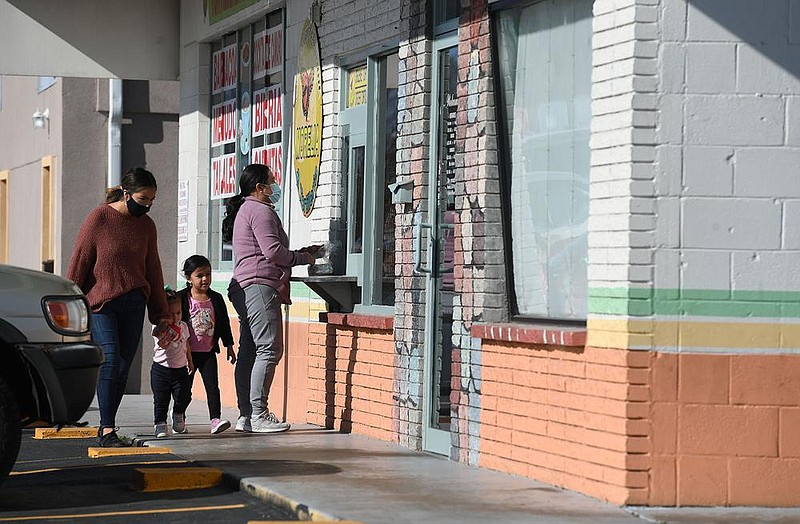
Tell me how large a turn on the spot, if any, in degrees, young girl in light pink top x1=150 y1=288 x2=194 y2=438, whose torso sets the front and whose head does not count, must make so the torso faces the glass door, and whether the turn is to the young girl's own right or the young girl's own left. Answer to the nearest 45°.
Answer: approximately 45° to the young girl's own left

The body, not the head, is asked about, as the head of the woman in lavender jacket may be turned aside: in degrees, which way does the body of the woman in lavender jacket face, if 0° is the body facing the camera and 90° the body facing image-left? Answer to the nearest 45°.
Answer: approximately 270°

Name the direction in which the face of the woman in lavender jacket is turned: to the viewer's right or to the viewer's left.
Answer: to the viewer's right

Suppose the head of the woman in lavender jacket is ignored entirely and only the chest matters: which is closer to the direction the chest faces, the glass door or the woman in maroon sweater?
the glass door

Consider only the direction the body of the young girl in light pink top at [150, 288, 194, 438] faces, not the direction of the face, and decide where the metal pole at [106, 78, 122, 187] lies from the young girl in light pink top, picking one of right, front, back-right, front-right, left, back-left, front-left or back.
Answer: back
